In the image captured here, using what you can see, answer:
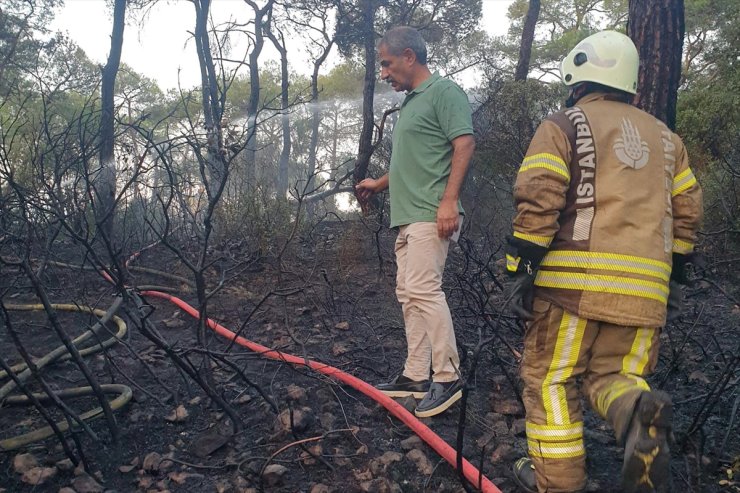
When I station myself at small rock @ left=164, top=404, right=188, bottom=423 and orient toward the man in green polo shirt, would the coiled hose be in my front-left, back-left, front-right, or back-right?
back-left

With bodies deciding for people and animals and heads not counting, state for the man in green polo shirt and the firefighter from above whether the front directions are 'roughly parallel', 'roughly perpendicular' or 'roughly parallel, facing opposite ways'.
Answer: roughly perpendicular

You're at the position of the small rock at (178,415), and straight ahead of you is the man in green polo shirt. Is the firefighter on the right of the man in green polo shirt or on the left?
right

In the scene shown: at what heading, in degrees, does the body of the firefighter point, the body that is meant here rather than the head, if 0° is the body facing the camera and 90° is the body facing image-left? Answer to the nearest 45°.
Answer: approximately 135°

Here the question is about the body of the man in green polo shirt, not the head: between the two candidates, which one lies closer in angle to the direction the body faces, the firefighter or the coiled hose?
the coiled hose

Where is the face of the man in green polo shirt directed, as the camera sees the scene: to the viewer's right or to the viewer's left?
to the viewer's left

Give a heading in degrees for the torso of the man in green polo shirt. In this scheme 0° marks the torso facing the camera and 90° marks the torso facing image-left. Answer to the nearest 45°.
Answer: approximately 45°

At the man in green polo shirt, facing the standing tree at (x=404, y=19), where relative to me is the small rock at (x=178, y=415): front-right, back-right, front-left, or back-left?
back-left

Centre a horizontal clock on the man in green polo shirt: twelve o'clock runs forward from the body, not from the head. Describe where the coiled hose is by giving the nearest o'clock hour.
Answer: The coiled hose is roughly at 1 o'clock from the man in green polo shirt.

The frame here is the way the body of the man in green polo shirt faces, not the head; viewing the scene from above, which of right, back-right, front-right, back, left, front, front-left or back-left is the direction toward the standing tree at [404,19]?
back-right

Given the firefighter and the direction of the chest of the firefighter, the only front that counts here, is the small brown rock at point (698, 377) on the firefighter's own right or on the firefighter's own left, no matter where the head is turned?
on the firefighter's own right

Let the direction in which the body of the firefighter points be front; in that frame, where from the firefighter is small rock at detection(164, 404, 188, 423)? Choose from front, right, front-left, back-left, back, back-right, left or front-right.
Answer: front-left

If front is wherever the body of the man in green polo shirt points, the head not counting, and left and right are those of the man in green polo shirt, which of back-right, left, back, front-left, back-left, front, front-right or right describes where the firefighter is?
left
